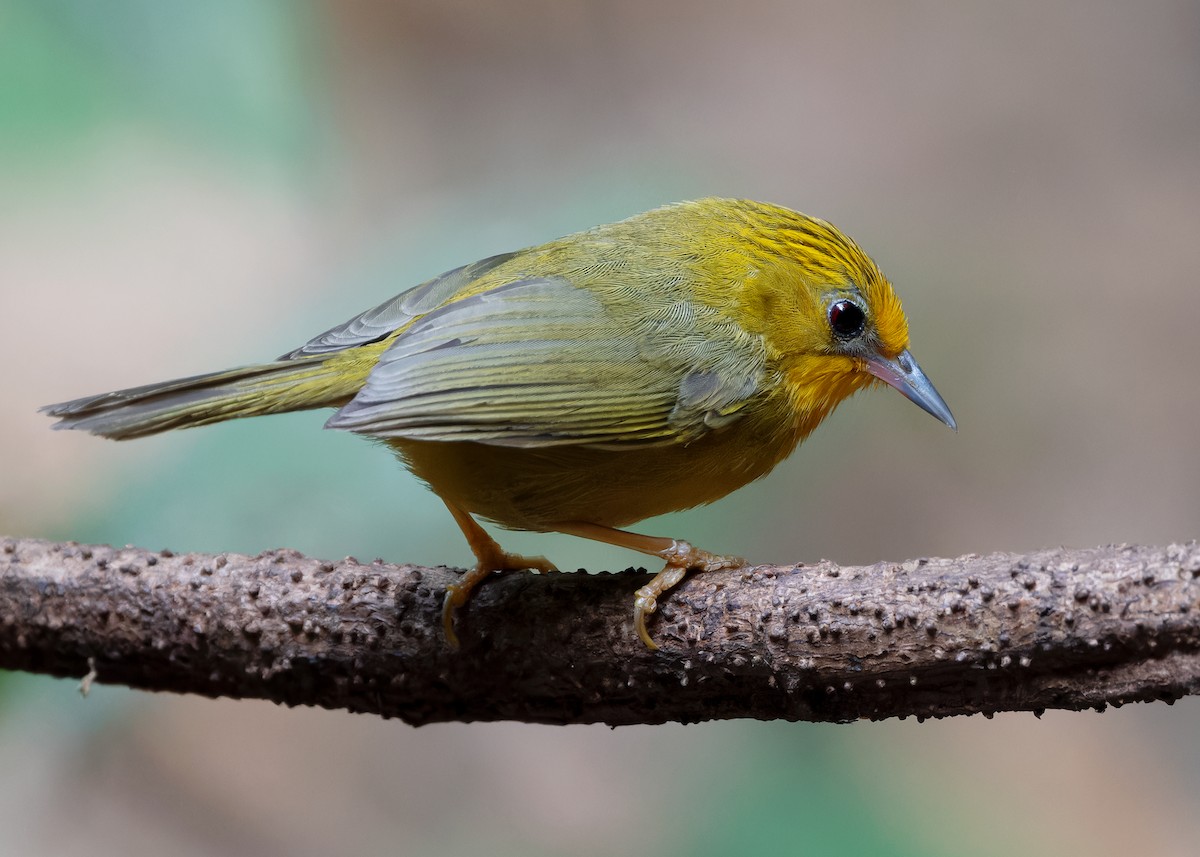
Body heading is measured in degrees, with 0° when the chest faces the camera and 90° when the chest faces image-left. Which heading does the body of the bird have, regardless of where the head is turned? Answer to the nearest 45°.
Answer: approximately 270°
